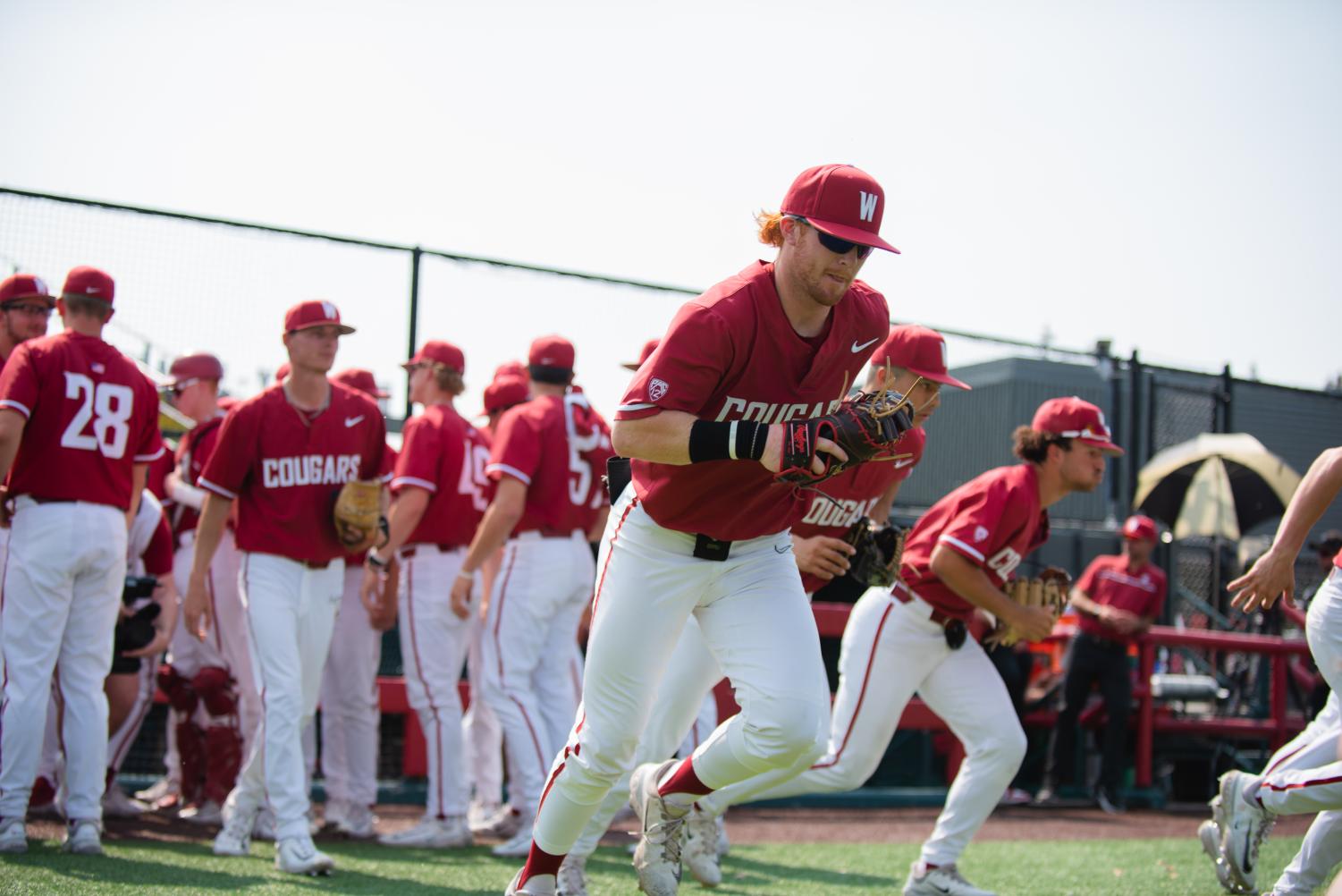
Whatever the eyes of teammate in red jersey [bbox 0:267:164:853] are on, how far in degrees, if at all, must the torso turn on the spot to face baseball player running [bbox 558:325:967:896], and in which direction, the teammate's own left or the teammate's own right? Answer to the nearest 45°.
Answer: approximately 135° to the teammate's own right

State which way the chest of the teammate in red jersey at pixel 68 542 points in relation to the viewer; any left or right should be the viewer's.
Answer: facing away from the viewer

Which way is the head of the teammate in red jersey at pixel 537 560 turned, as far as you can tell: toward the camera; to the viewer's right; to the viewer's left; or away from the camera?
away from the camera

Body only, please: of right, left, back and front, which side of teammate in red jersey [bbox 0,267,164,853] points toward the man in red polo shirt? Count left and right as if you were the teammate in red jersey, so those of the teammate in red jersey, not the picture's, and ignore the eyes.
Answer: right
